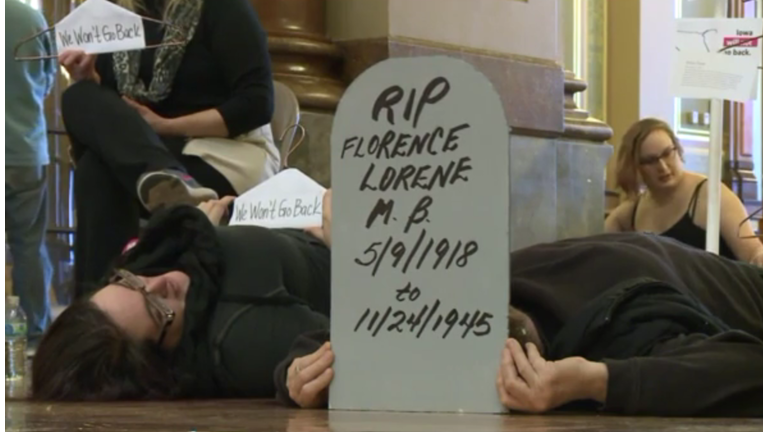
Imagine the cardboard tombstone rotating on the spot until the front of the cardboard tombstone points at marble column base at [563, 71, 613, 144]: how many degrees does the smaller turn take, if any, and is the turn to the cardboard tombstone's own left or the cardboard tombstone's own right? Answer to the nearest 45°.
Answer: approximately 180°

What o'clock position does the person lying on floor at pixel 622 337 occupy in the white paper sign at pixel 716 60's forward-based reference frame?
The person lying on floor is roughly at 12 o'clock from the white paper sign.

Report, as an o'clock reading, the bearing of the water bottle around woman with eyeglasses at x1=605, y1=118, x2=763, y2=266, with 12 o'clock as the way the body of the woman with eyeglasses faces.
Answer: The water bottle is roughly at 1 o'clock from the woman with eyeglasses.

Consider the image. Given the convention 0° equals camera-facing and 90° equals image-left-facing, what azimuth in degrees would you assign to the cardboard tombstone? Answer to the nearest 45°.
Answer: approximately 0°

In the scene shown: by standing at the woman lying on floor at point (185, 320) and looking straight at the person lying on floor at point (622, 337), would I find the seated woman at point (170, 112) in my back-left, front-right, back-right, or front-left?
back-left

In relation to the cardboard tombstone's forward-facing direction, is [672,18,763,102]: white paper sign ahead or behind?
behind

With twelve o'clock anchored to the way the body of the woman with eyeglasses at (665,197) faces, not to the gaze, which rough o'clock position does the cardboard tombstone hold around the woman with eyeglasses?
The cardboard tombstone is roughly at 12 o'clock from the woman with eyeglasses.

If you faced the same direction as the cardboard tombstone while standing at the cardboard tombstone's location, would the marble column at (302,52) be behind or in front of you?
behind
